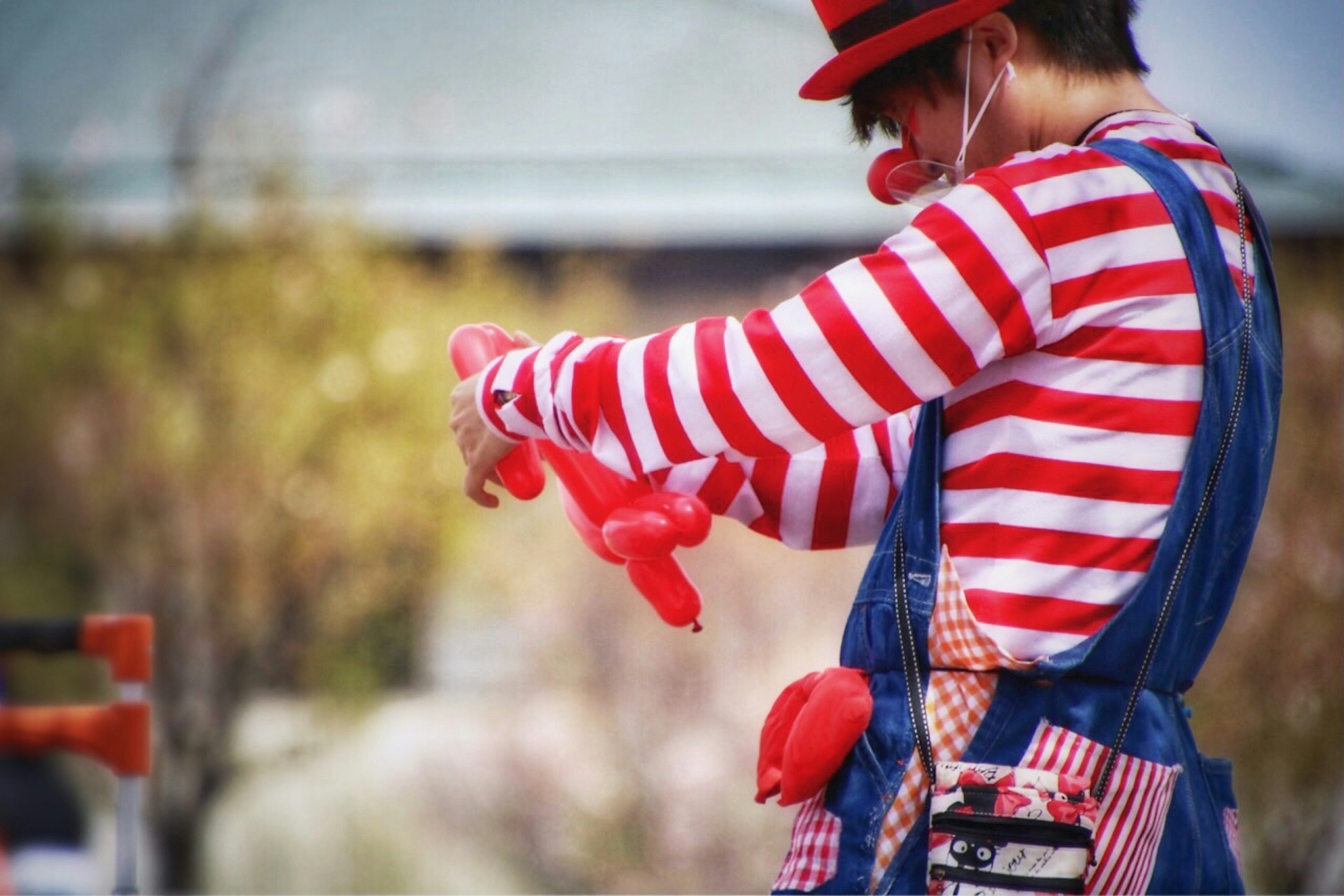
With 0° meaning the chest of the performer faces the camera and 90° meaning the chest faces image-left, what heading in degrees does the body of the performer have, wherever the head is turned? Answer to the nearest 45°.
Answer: approximately 90°

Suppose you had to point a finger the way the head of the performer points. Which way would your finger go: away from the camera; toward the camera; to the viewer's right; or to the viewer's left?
to the viewer's left

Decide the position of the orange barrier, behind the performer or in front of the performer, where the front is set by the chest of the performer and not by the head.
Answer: in front
